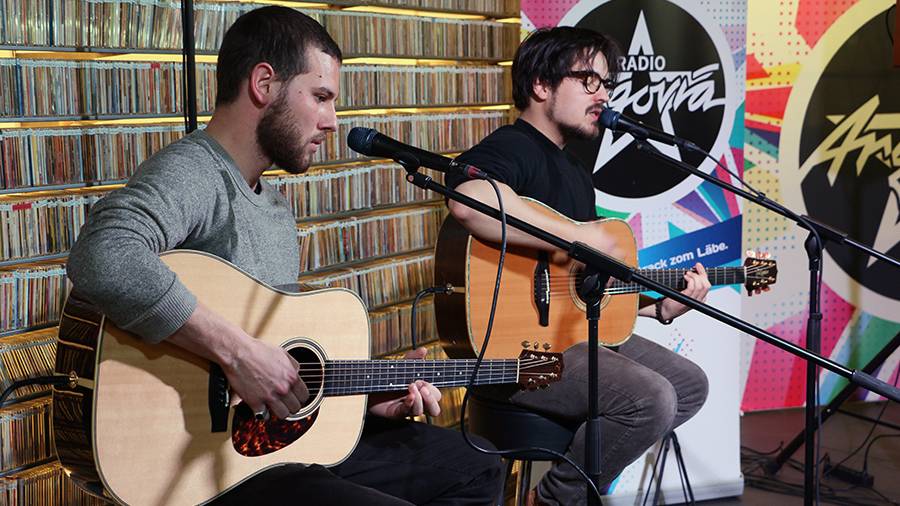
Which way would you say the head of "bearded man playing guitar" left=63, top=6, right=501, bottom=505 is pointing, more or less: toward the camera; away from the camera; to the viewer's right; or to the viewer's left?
to the viewer's right

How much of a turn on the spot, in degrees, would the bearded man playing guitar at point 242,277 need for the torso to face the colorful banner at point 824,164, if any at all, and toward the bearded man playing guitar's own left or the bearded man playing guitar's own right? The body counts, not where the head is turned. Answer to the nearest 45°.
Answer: approximately 45° to the bearded man playing guitar's own left

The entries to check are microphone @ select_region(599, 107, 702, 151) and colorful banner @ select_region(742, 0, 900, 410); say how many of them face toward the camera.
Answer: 1

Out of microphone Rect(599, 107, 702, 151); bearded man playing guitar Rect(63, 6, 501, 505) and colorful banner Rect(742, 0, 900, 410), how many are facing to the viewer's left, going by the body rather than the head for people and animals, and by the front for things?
1

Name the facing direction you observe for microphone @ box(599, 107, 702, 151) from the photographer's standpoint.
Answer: facing to the left of the viewer

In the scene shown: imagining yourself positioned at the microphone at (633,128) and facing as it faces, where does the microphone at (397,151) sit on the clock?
the microphone at (397,151) is roughly at 10 o'clock from the microphone at (633,128).

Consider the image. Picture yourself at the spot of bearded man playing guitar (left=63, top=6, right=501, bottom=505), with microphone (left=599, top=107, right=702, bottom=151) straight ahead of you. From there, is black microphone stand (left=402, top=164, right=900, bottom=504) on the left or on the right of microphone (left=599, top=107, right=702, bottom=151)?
right

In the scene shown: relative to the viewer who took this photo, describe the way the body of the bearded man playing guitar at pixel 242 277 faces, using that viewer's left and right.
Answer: facing to the right of the viewer

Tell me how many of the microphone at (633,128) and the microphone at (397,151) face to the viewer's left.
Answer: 2

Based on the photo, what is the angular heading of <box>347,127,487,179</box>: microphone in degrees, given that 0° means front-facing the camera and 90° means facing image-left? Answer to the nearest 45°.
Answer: approximately 90°

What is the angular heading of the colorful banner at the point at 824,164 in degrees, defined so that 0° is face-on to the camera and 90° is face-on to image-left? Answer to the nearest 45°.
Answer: approximately 0°
